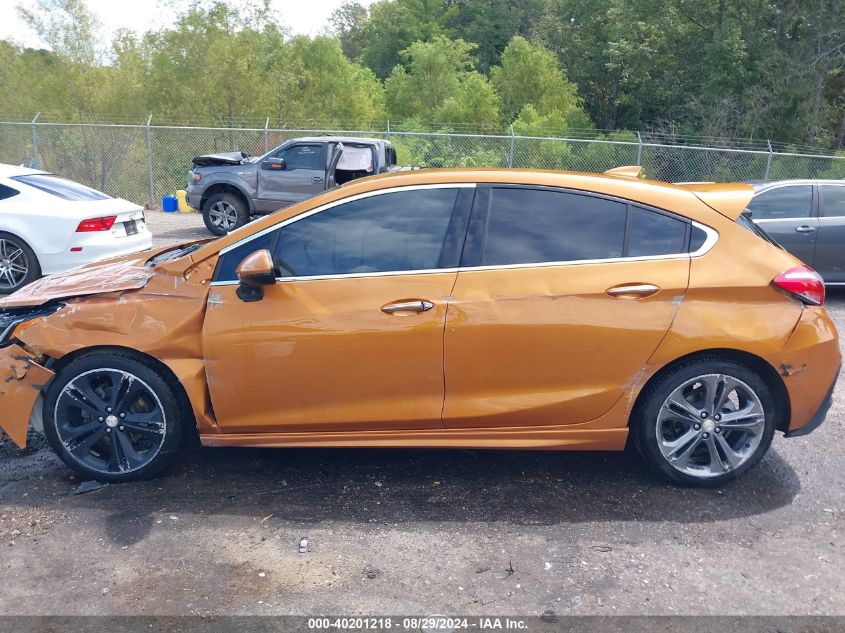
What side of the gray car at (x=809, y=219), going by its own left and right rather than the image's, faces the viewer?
left

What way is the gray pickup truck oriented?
to the viewer's left

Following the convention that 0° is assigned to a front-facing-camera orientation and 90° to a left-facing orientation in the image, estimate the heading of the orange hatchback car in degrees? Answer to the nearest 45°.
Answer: approximately 90°

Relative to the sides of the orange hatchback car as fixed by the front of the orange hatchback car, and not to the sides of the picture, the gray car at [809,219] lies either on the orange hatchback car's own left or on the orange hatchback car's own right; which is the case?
on the orange hatchback car's own right

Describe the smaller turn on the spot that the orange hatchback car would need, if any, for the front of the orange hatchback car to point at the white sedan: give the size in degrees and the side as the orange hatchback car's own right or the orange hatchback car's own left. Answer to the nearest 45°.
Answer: approximately 45° to the orange hatchback car's own right

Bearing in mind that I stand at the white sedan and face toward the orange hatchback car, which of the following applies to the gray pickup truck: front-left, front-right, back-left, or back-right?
back-left

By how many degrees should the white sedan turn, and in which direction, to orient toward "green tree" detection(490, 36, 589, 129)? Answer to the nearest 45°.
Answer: approximately 90° to its right

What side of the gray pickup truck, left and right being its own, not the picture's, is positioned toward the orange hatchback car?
left

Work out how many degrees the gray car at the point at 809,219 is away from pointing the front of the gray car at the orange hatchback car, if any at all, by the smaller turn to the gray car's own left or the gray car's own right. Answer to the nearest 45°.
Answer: approximately 90° to the gray car's own left

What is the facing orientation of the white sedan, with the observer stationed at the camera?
facing away from the viewer and to the left of the viewer
